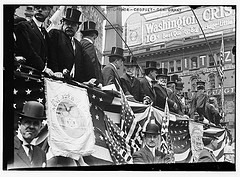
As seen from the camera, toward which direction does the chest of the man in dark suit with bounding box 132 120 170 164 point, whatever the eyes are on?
toward the camera

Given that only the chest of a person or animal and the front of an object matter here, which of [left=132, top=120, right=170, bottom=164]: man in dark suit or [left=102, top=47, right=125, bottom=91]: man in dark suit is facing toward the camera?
[left=132, top=120, right=170, bottom=164]: man in dark suit

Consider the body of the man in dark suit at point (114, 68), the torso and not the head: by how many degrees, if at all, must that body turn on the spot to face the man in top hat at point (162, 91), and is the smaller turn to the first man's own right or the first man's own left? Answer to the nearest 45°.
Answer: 0° — they already face them

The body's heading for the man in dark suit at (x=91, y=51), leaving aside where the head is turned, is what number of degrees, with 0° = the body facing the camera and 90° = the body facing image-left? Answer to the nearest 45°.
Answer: approximately 225°

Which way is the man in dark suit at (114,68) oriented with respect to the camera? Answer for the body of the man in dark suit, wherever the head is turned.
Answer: to the viewer's right

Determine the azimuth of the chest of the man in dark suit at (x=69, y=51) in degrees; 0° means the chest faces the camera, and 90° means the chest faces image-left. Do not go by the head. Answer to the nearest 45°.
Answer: approximately 315°

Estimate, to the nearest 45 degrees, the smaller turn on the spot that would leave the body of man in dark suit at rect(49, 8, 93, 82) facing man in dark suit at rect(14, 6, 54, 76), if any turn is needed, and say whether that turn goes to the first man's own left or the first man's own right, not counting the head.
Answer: approximately 135° to the first man's own right

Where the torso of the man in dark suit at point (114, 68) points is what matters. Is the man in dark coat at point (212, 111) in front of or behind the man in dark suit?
in front

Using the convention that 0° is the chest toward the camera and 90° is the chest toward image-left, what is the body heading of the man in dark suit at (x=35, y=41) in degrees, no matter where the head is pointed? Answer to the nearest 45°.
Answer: approximately 315°
